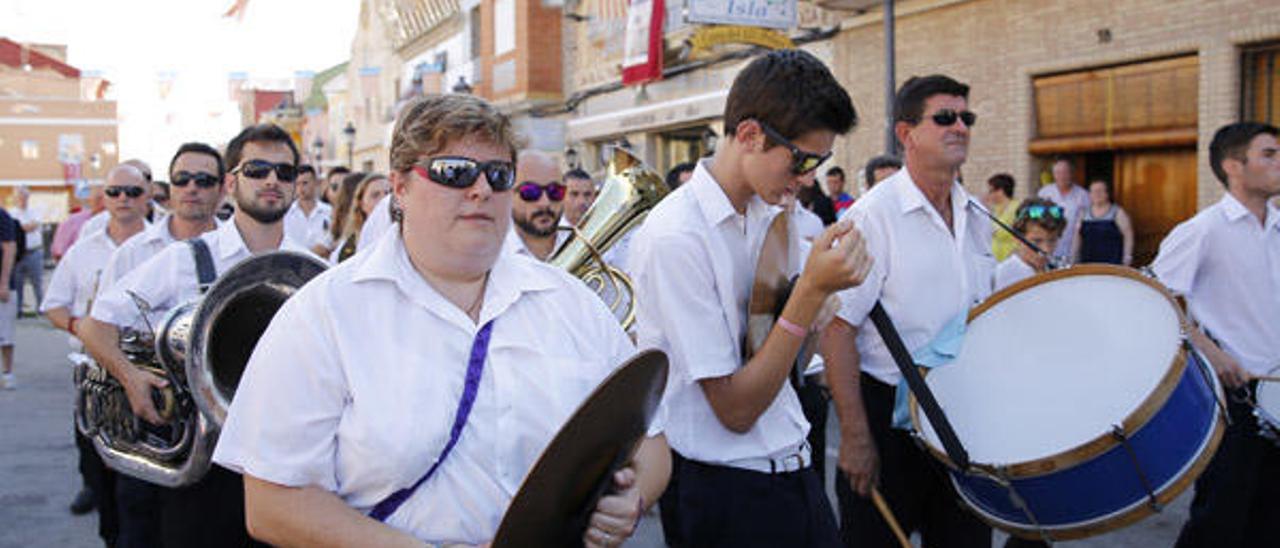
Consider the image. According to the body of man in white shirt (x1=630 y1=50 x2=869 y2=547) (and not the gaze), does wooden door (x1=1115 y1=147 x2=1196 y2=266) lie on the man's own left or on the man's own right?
on the man's own left

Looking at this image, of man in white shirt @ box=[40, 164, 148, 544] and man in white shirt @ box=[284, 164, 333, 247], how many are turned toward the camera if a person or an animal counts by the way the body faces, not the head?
2

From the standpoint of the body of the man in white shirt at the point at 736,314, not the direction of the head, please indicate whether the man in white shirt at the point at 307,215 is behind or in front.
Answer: behind

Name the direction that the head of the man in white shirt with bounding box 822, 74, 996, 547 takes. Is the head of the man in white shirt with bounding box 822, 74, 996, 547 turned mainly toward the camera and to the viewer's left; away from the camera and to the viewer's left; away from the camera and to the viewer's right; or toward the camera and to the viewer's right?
toward the camera and to the viewer's right

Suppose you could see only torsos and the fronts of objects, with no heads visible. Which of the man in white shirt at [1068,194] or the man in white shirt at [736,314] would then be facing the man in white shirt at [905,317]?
the man in white shirt at [1068,194]

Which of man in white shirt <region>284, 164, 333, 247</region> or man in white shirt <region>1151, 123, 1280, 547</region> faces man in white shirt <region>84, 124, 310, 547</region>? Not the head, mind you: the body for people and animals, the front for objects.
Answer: man in white shirt <region>284, 164, 333, 247</region>
